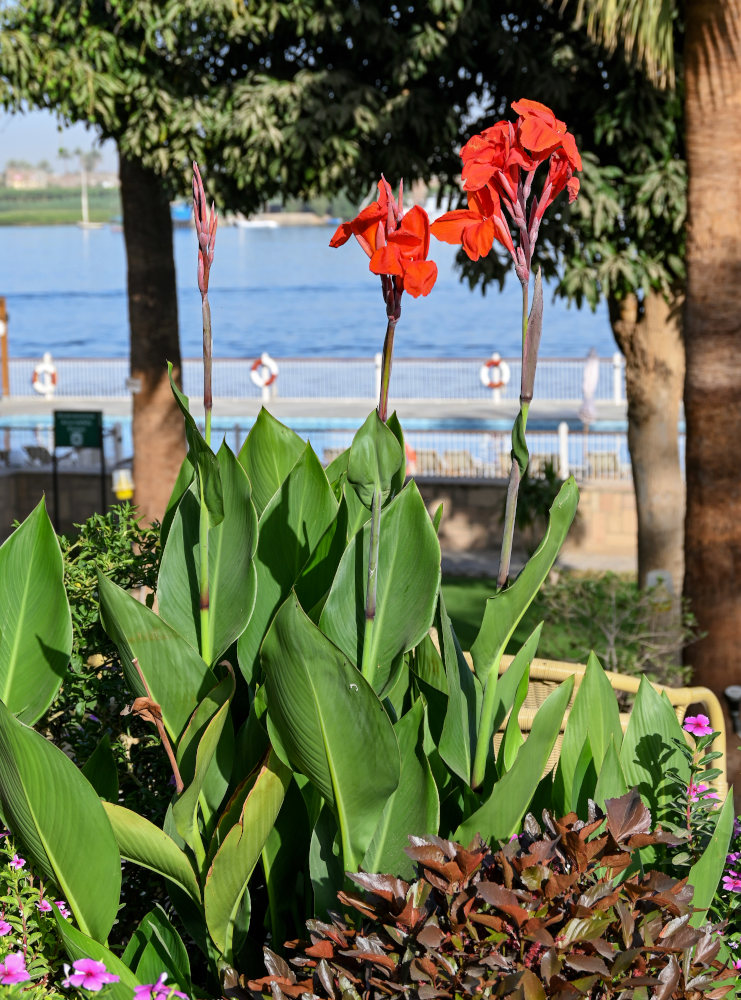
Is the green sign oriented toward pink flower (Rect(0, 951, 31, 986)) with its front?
yes

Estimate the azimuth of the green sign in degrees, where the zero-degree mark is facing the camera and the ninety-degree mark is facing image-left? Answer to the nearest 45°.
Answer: approximately 0°

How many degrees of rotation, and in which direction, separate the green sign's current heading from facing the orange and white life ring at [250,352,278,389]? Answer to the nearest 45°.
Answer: approximately 180°

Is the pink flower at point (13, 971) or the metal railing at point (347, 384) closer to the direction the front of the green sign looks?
the pink flower

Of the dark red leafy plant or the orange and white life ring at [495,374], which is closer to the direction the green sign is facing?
the dark red leafy plant

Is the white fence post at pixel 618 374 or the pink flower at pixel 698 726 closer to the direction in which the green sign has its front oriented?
the pink flower

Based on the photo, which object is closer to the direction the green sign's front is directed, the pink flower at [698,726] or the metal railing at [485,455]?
the pink flower

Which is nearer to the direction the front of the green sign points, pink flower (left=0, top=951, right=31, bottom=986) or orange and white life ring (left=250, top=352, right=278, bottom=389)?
the pink flower

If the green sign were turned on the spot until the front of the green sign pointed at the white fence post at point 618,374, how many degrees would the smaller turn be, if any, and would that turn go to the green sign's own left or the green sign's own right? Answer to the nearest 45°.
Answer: approximately 135° to the green sign's own left

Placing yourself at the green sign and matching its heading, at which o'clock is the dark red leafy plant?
The dark red leafy plant is roughly at 12 o'clock from the green sign.
